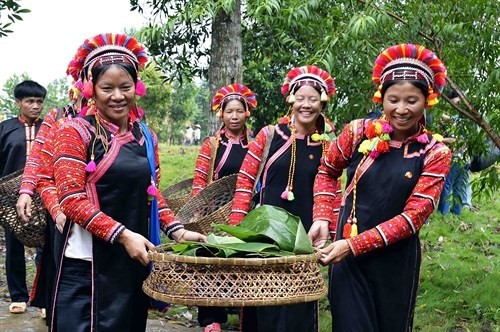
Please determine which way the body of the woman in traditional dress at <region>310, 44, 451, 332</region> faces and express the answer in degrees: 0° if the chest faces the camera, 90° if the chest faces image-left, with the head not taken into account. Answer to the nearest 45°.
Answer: approximately 45°

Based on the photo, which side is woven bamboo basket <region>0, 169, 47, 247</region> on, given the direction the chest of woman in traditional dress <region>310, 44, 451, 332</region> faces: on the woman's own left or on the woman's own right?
on the woman's own right

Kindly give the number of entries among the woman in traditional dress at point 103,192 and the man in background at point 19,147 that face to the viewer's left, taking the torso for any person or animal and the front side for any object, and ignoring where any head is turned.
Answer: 0

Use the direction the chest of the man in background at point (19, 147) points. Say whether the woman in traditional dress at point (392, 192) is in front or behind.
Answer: in front

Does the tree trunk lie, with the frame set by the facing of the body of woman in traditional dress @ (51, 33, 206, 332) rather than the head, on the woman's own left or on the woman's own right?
on the woman's own left

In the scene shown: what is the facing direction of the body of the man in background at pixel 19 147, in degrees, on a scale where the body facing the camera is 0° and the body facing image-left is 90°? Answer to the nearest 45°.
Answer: approximately 315°

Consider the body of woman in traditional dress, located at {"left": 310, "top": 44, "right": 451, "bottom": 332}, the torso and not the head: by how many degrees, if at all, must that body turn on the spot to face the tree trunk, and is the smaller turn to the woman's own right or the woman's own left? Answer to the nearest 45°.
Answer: approximately 90° to the woman's own right

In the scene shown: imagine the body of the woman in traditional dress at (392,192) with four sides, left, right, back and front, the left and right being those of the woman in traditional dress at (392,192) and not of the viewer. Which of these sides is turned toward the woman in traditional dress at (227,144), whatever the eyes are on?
right

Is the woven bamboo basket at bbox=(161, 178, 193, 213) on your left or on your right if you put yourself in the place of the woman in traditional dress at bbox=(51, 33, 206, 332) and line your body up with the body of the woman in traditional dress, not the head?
on your left
